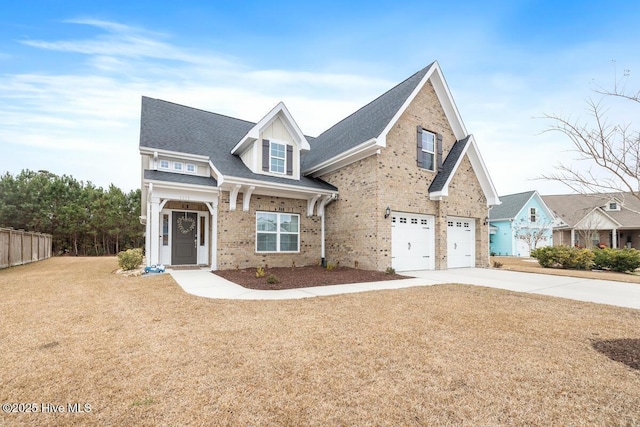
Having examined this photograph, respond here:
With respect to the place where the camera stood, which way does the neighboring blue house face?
facing the viewer and to the right of the viewer

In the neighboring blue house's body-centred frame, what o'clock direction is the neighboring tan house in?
The neighboring tan house is roughly at 9 o'clock from the neighboring blue house.

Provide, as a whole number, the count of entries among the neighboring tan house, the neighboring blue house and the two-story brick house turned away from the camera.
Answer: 0

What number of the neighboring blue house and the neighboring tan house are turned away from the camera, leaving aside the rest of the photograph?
0

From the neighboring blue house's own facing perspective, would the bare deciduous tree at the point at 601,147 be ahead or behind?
ahead

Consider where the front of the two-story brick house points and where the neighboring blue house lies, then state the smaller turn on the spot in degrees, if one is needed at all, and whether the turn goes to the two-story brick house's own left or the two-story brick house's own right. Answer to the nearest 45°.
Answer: approximately 90° to the two-story brick house's own left

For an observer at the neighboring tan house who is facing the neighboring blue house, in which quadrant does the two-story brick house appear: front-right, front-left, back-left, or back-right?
front-left

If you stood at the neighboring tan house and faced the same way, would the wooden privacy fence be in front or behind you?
in front

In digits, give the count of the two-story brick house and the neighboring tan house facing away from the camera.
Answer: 0

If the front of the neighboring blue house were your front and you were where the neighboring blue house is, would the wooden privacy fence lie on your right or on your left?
on your right

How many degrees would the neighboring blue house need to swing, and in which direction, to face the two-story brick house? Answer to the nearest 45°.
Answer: approximately 45° to its right

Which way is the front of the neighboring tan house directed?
toward the camera
